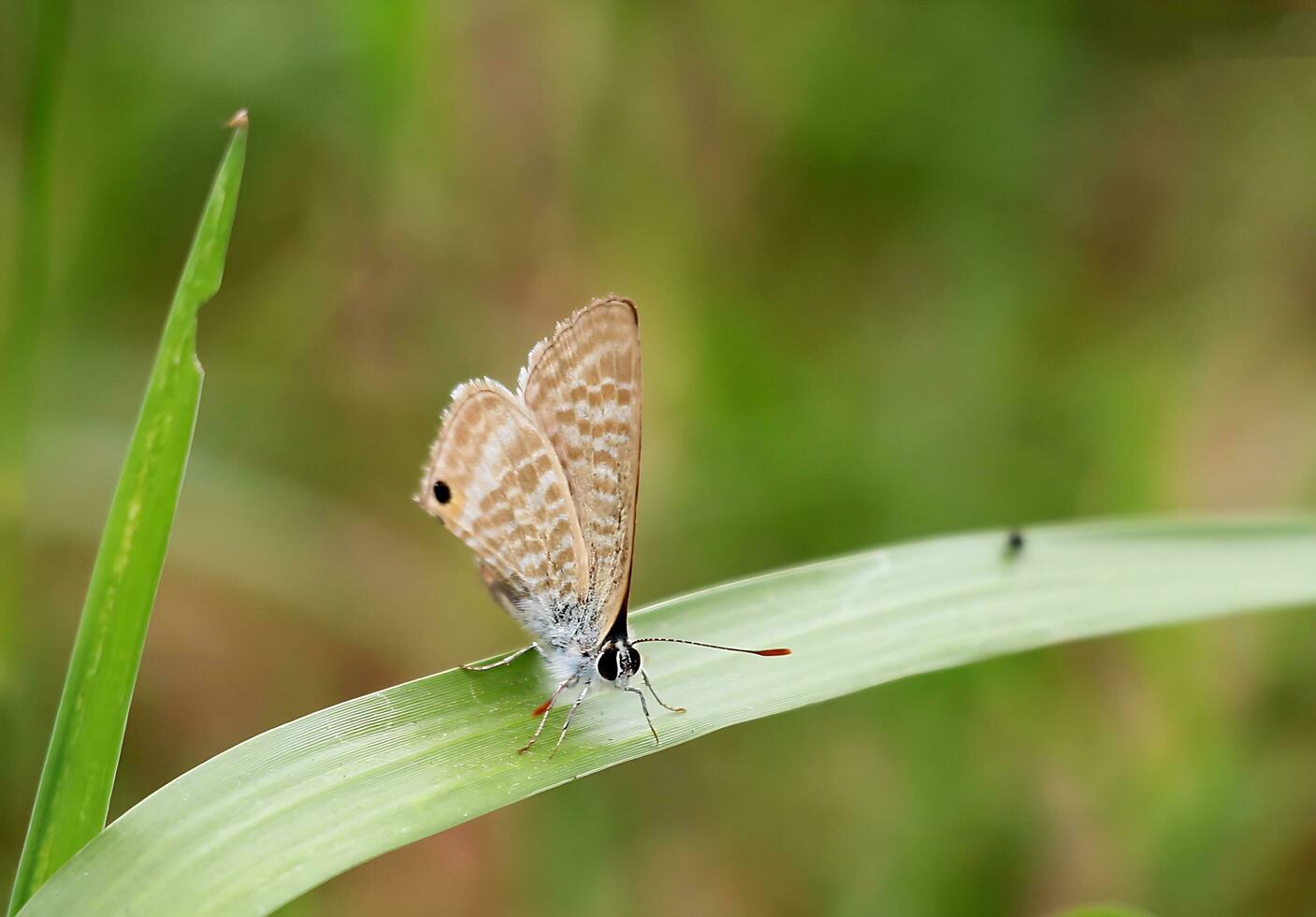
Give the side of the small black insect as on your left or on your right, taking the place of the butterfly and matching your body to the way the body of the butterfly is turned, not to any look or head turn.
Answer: on your left

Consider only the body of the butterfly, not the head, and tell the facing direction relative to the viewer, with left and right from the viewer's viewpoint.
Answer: facing the viewer and to the right of the viewer

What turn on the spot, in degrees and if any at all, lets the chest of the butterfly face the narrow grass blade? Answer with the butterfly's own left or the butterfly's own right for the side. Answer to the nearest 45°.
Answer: approximately 90° to the butterfly's own right
